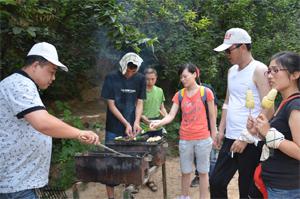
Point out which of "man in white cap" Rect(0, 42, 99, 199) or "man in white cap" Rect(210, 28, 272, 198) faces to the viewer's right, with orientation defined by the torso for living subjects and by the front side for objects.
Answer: "man in white cap" Rect(0, 42, 99, 199)

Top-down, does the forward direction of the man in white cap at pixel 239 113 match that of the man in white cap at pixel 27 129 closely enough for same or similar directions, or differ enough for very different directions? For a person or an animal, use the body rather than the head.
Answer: very different directions

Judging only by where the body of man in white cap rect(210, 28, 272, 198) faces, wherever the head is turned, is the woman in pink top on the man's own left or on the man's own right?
on the man's own right

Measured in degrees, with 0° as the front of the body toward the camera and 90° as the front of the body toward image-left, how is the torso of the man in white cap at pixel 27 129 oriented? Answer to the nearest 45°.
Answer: approximately 270°

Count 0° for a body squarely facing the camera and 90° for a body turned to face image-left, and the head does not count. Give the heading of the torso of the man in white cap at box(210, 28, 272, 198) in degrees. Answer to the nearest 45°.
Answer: approximately 45°

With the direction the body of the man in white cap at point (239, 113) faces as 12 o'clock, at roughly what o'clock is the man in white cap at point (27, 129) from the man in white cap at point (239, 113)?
the man in white cap at point (27, 129) is roughly at 12 o'clock from the man in white cap at point (239, 113).

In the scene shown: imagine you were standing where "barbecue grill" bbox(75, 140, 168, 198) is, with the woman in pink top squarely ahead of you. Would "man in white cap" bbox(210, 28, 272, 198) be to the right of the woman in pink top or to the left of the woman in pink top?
right

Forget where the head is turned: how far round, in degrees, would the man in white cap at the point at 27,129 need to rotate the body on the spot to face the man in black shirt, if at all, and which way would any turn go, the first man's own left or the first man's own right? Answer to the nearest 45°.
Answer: approximately 45° to the first man's own left

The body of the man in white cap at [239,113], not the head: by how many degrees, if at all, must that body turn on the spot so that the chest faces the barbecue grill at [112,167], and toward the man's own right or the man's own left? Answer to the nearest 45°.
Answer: approximately 45° to the man's own right

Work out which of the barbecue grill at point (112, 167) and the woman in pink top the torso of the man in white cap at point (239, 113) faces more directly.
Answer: the barbecue grill

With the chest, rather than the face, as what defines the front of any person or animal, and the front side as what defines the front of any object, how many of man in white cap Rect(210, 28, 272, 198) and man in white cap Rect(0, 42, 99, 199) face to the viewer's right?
1
